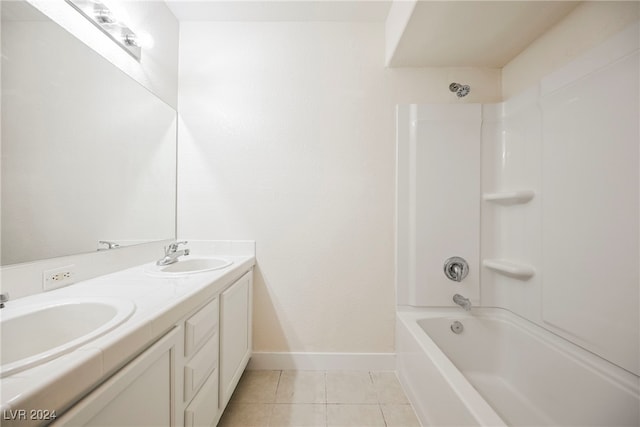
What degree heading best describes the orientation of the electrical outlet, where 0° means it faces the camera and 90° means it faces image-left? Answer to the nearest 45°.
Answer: approximately 315°

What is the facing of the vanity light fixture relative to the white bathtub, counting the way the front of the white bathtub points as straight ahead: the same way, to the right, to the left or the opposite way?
the opposite way

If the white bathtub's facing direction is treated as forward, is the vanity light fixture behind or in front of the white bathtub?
in front

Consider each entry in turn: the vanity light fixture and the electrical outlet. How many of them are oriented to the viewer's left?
0

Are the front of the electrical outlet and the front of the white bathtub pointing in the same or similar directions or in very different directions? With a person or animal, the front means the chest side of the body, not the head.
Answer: very different directions

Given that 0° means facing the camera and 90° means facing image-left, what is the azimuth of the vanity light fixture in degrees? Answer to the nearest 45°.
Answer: approximately 315°

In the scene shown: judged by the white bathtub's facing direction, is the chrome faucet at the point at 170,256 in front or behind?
in front

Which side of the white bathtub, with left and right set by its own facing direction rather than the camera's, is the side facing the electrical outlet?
front
